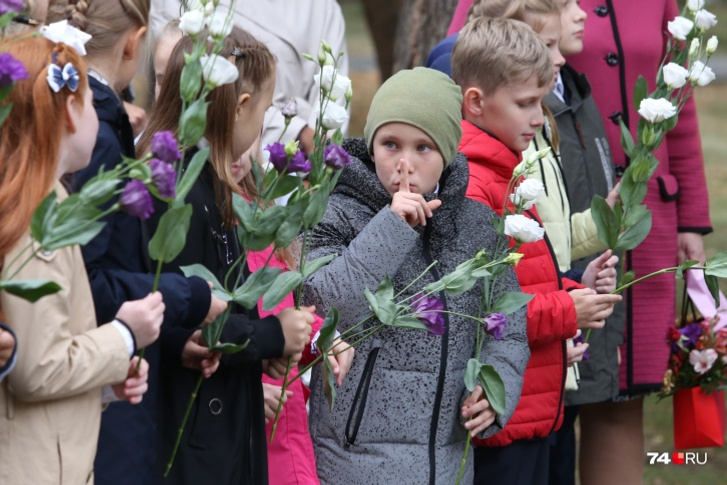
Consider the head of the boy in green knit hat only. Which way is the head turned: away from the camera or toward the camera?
toward the camera

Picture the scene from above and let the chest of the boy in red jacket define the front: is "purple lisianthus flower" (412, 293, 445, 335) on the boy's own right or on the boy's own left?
on the boy's own right
